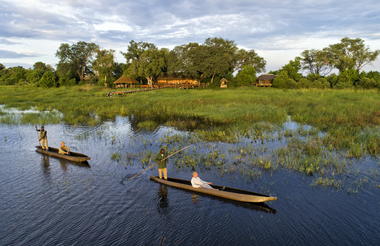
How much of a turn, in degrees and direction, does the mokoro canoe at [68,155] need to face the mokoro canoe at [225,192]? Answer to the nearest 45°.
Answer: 0° — it already faces it

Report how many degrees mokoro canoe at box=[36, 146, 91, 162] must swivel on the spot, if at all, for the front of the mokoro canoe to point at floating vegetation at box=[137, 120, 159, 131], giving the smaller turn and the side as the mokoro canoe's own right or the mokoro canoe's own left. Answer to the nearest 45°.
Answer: approximately 90° to the mokoro canoe's own left

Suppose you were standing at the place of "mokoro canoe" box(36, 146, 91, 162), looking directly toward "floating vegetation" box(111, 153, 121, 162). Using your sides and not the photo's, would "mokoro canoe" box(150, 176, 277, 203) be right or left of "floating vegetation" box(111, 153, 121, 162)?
right

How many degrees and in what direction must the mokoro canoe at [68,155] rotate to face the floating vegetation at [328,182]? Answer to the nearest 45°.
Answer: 0° — it already faces it

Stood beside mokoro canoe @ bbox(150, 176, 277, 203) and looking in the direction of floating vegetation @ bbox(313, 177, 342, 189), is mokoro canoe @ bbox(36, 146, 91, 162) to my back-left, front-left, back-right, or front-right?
back-left

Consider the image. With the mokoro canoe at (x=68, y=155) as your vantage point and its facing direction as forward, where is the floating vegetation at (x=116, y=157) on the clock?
The floating vegetation is roughly at 11 o'clock from the mokoro canoe.

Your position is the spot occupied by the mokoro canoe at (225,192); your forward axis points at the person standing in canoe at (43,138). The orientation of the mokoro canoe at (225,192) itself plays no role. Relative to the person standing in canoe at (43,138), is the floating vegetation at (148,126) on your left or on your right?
right

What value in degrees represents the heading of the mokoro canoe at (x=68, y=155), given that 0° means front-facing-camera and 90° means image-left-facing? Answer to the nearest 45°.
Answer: approximately 315°
